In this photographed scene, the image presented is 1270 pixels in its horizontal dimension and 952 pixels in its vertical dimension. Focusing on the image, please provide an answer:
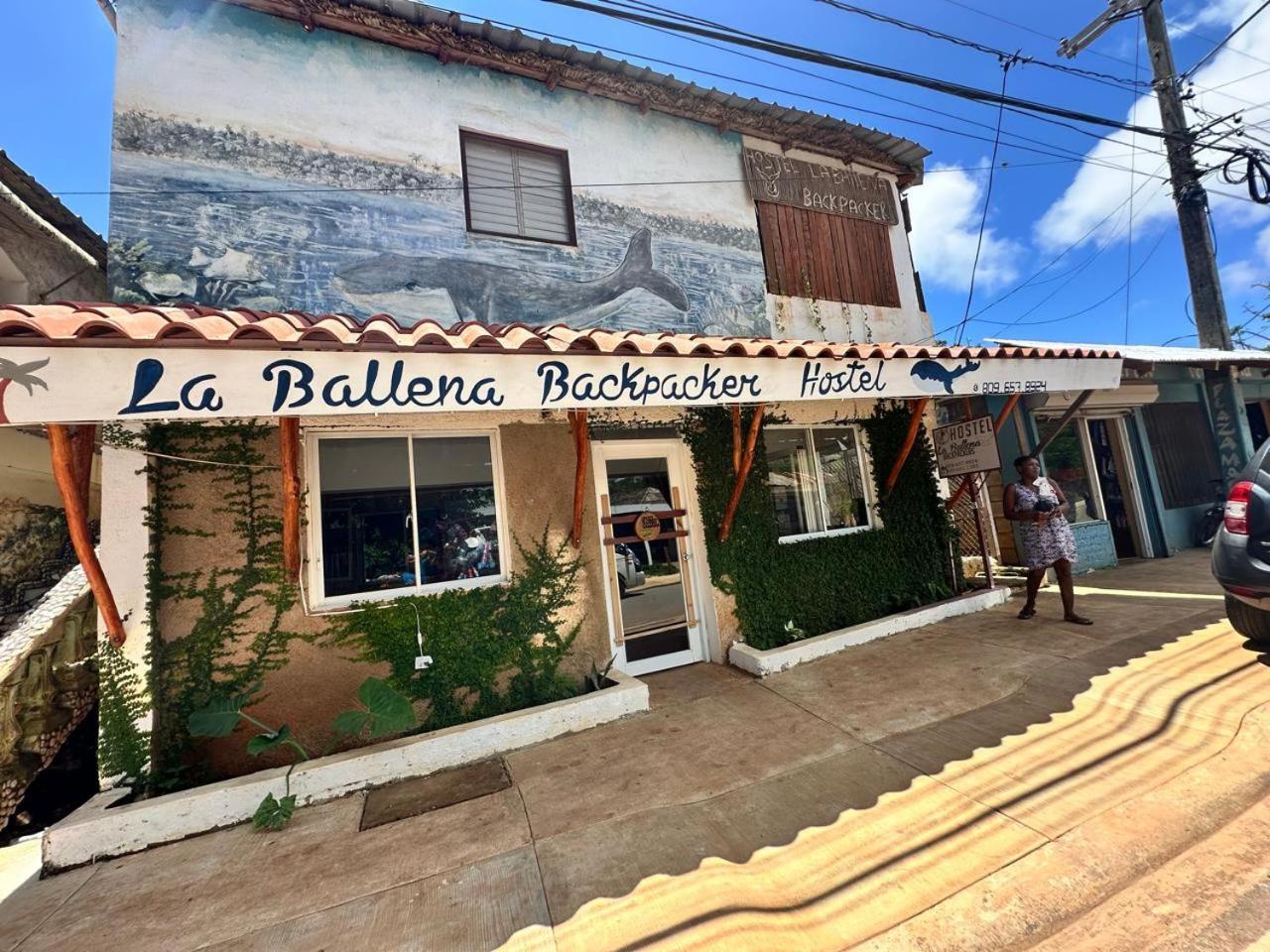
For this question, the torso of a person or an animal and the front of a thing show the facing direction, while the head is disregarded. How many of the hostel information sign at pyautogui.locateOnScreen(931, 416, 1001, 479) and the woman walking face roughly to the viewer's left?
0

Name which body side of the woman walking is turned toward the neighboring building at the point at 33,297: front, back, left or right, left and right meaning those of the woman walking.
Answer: right

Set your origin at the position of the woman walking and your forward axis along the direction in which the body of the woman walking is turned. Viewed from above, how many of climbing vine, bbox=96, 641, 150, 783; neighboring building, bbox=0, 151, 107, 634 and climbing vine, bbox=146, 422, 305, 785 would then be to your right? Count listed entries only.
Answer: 3

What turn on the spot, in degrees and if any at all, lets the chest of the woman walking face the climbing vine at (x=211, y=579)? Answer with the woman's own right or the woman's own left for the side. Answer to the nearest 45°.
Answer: approximately 90° to the woman's own right

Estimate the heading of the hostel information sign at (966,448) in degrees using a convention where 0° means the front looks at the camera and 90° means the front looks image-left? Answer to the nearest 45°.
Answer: approximately 0°

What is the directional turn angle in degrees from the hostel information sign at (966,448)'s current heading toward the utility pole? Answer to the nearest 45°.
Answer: approximately 135° to its left

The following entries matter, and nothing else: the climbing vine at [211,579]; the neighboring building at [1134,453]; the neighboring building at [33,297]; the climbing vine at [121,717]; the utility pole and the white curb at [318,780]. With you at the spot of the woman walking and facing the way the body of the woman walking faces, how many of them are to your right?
4

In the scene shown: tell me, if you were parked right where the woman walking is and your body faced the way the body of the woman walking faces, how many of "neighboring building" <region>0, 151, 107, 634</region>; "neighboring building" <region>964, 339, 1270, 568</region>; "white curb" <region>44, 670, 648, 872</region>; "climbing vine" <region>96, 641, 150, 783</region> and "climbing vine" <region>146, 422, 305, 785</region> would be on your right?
4

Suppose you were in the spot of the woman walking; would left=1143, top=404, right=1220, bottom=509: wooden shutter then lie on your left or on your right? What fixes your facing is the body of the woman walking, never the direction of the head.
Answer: on your left

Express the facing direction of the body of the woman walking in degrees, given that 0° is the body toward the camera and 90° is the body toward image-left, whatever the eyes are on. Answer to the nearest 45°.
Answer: approximately 315°

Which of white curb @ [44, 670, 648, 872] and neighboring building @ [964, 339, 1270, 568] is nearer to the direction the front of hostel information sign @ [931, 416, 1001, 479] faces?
the white curb

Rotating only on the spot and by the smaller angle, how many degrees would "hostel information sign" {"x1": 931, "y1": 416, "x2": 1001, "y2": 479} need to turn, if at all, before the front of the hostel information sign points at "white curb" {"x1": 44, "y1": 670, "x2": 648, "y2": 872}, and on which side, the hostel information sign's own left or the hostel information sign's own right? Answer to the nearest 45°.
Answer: approximately 45° to the hostel information sign's own right
